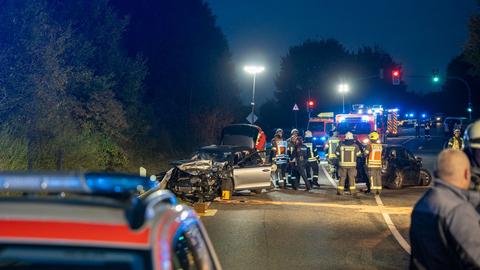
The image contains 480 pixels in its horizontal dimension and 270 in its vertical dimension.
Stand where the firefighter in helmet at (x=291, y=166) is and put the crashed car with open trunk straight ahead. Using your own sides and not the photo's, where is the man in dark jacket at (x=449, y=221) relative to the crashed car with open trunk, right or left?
left

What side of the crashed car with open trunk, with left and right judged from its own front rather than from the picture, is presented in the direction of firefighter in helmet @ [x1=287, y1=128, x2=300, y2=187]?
back

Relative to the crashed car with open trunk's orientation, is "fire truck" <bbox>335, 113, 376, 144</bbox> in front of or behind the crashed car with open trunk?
behind

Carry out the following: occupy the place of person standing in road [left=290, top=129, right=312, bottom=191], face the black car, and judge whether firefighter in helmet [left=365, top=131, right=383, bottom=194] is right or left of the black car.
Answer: right
